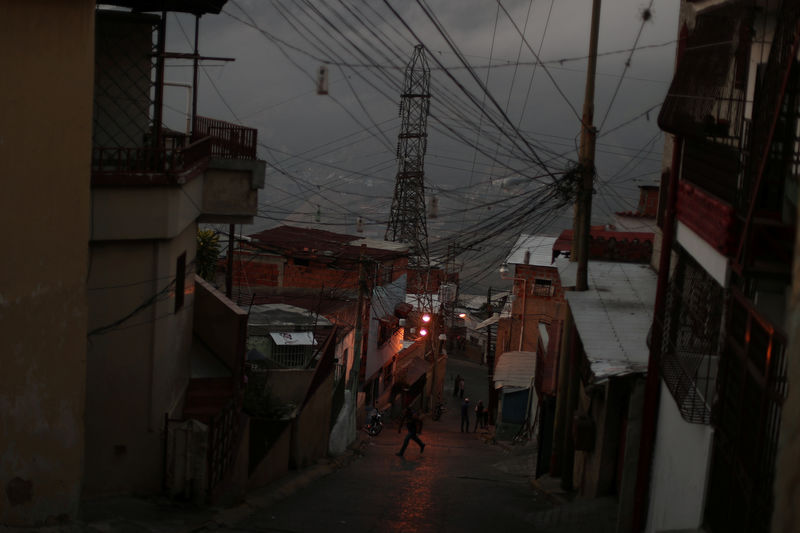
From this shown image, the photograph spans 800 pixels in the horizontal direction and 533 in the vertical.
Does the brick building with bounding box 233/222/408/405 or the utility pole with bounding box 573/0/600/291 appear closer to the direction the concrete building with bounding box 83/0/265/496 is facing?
the utility pole

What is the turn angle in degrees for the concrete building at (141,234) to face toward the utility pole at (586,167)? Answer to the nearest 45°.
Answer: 0° — it already faces it

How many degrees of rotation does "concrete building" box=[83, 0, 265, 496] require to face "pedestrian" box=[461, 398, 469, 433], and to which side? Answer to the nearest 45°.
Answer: approximately 45° to its left

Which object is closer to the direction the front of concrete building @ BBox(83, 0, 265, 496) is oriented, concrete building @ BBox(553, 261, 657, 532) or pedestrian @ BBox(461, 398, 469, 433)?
the concrete building

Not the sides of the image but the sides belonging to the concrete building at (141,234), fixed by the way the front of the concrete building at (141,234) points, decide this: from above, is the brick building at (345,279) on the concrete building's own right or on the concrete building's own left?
on the concrete building's own left

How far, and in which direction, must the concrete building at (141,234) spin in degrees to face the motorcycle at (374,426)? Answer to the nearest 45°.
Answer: approximately 45° to its left

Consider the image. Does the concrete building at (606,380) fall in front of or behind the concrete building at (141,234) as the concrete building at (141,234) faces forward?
in front

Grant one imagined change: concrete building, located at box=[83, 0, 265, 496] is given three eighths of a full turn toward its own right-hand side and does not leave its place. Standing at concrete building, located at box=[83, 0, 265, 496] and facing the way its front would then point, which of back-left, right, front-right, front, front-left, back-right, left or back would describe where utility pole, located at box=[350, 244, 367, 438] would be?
back

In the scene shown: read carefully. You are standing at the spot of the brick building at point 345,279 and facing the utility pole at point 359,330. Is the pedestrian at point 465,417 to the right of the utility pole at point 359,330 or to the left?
left

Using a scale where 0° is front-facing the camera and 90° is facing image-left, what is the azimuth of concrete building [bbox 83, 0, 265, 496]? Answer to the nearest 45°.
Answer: approximately 270°

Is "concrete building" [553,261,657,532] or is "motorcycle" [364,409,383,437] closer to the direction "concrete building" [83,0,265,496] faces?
the concrete building
